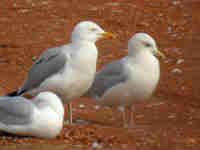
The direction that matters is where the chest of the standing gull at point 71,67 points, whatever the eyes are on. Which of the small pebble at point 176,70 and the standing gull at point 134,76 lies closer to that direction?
the standing gull

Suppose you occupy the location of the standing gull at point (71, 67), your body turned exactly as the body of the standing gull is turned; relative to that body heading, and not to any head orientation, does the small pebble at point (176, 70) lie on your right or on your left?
on your left

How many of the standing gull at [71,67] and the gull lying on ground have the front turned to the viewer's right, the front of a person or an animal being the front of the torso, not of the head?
2

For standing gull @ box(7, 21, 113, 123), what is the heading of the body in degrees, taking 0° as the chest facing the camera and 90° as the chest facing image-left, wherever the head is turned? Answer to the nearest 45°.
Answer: approximately 270°

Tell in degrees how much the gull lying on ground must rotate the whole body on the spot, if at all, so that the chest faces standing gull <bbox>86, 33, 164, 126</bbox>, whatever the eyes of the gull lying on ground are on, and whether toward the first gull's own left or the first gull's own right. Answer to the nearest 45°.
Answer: approximately 45° to the first gull's own left

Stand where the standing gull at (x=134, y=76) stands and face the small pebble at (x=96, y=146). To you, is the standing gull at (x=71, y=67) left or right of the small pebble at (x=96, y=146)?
right

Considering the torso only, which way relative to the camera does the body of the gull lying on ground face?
to the viewer's right

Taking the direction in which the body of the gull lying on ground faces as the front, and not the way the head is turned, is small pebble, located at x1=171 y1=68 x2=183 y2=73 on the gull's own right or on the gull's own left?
on the gull's own left
